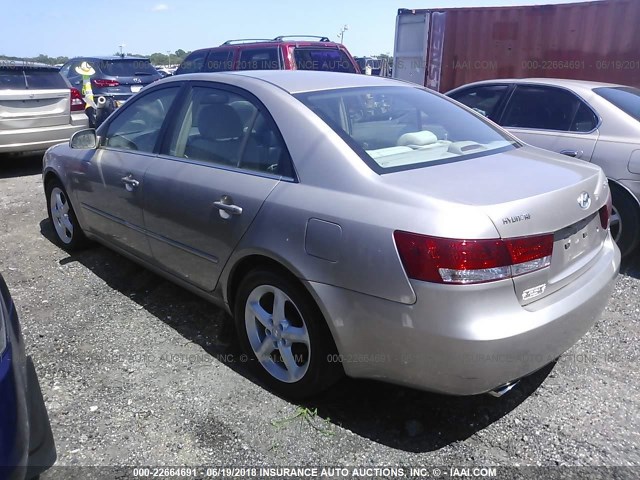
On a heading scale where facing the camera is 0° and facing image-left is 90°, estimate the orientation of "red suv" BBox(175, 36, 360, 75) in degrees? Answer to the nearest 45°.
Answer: approximately 135°

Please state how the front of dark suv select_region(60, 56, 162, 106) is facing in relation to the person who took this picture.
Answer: facing away from the viewer and to the left of the viewer

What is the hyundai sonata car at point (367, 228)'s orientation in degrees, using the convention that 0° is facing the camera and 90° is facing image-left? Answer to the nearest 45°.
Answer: approximately 135°

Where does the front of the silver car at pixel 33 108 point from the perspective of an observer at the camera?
facing away from the viewer

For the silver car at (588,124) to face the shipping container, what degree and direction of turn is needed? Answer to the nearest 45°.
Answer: approximately 45° to its right

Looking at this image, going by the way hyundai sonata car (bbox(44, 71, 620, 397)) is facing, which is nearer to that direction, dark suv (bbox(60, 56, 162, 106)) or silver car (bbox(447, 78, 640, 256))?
the dark suv

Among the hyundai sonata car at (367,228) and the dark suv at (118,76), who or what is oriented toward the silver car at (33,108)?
the hyundai sonata car

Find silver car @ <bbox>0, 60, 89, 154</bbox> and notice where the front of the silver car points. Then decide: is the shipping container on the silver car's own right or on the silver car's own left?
on the silver car's own right
